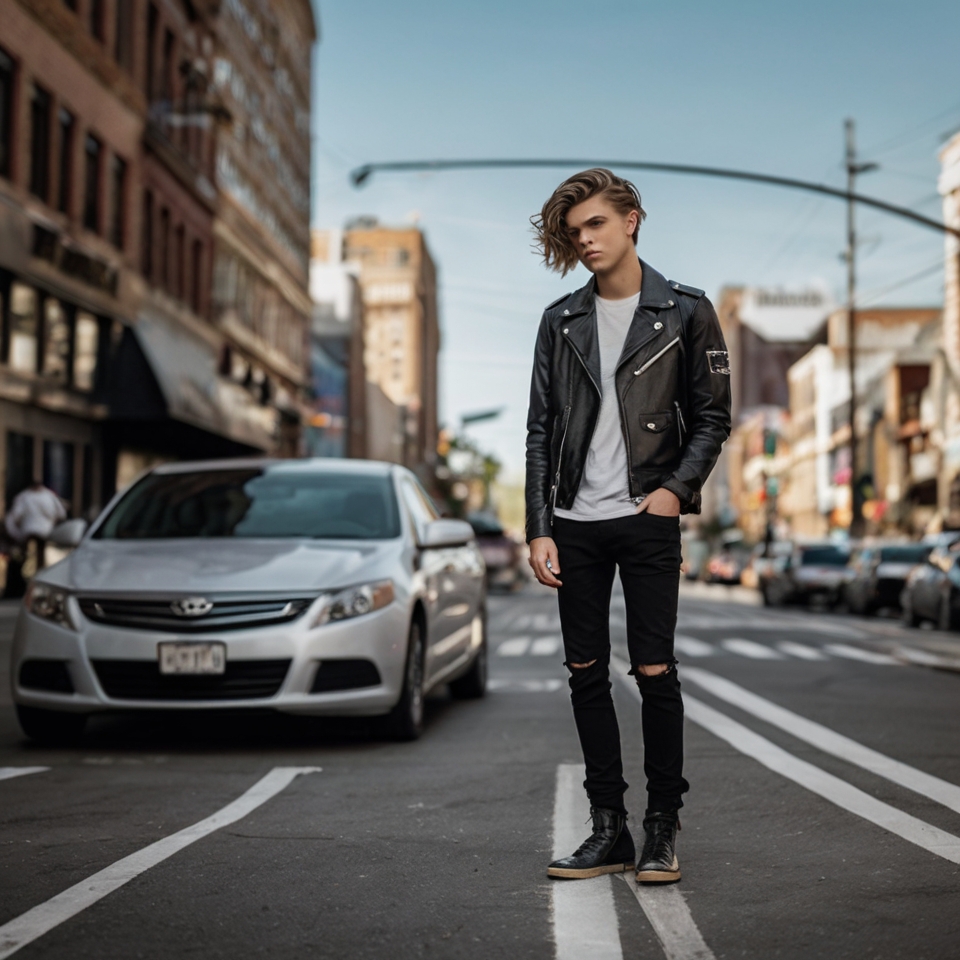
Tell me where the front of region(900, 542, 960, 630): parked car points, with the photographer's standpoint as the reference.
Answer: facing the viewer and to the left of the viewer

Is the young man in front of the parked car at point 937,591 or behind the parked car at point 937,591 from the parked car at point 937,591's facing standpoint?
in front

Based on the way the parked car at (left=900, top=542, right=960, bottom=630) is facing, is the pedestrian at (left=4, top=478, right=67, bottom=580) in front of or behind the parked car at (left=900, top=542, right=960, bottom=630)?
in front

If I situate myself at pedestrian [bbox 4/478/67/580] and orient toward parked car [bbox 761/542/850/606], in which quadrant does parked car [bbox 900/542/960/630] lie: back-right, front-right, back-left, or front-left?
front-right

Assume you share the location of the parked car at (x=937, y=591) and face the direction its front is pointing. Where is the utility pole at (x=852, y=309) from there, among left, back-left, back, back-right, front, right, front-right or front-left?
back-right

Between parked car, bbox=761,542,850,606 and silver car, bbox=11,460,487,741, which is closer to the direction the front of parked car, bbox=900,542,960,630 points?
the silver car

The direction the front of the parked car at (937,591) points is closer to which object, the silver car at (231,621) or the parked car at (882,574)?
the silver car

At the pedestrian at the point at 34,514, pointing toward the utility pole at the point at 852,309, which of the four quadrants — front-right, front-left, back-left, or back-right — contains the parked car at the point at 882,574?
front-right

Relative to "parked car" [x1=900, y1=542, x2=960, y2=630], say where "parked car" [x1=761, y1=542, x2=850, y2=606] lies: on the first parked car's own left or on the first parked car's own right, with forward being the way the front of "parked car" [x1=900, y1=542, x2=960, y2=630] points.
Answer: on the first parked car's own right
